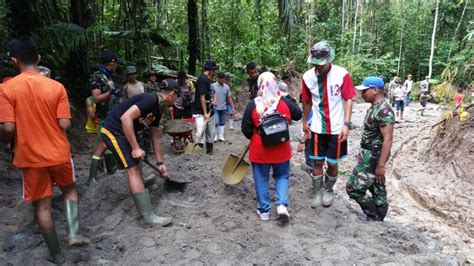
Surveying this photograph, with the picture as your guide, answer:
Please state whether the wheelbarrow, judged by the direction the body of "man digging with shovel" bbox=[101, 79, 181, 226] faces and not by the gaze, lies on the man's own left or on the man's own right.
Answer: on the man's own left

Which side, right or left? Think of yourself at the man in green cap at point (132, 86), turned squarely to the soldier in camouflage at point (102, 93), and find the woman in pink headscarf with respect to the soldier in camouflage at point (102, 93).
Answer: left

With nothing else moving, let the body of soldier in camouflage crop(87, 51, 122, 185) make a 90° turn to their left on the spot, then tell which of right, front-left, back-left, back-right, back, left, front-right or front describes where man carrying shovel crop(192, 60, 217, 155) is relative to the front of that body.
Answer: front-right

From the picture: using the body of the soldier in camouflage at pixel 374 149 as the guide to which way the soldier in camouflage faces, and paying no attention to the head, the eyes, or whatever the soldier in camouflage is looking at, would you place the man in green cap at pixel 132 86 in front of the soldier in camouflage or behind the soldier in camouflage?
in front

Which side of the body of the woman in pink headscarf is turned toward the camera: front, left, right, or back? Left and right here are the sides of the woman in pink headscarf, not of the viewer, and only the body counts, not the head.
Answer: back

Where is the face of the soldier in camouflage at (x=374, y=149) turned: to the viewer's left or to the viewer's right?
to the viewer's left

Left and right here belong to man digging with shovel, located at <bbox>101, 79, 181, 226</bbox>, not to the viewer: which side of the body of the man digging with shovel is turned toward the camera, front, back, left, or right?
right

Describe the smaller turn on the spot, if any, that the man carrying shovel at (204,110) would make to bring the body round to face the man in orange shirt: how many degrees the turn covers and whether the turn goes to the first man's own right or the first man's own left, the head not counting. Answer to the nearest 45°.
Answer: approximately 90° to the first man's own right

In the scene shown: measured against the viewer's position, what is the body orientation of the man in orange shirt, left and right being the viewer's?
facing away from the viewer

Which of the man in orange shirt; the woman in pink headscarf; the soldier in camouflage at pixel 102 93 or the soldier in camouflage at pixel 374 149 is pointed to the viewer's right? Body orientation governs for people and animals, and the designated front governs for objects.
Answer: the soldier in camouflage at pixel 102 93

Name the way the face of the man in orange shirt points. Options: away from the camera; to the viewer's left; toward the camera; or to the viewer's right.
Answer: away from the camera
